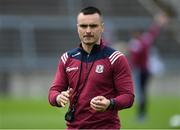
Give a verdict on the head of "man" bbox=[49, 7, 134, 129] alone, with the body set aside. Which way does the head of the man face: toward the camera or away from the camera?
toward the camera

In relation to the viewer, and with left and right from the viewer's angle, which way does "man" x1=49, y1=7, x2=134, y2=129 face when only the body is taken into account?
facing the viewer

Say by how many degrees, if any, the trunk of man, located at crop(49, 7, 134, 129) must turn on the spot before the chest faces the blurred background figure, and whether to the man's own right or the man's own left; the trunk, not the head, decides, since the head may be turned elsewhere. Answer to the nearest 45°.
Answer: approximately 180°
